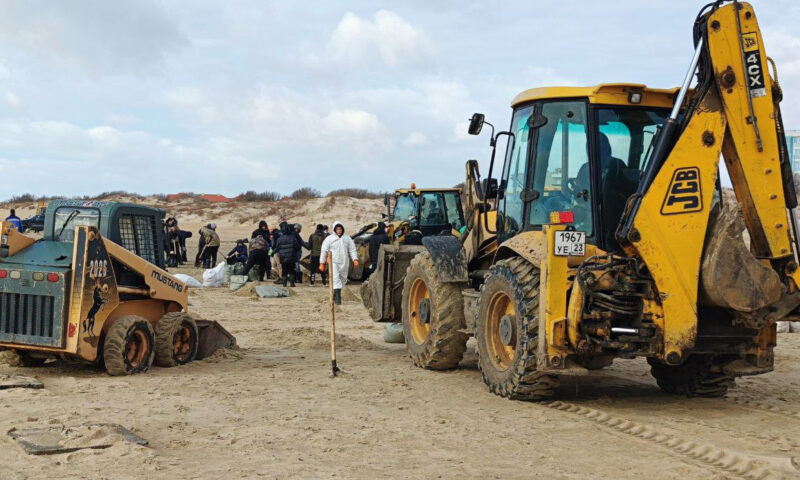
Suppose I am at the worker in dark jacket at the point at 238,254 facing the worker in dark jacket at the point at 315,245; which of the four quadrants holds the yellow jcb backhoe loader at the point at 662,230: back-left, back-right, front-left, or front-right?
front-right

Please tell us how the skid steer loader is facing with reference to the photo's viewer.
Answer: facing away from the viewer and to the right of the viewer

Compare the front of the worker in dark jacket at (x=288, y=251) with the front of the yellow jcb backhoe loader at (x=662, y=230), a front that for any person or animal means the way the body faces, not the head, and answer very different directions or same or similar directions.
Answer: same or similar directions

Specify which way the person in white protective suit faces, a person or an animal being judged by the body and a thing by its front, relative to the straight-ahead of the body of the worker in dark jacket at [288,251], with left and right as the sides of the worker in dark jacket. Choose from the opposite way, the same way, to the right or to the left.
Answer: the opposite way

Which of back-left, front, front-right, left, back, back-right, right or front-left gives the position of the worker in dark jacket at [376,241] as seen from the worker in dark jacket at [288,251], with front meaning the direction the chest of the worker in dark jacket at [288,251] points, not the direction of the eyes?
right

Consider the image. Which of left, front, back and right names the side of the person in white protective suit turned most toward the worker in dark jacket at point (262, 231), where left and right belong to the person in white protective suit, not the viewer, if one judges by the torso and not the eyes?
back

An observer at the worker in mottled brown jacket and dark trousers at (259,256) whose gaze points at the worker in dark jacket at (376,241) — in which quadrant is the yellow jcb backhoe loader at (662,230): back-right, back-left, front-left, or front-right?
front-right

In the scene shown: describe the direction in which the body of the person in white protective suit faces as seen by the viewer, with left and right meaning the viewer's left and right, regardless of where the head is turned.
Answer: facing the viewer

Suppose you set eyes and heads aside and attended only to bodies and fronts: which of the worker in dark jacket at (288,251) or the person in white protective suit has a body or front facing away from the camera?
the worker in dark jacket

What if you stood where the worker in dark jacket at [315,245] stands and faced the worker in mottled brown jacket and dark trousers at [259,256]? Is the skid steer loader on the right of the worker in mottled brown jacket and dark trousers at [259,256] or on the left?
left

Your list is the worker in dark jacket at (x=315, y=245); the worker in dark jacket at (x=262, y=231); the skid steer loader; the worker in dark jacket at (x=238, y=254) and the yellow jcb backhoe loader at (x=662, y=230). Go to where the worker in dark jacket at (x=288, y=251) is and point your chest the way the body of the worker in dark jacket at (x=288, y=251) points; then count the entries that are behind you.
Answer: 2

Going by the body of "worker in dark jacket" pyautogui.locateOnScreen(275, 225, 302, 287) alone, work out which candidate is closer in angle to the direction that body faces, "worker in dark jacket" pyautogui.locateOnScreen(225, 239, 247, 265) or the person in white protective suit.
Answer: the worker in dark jacket

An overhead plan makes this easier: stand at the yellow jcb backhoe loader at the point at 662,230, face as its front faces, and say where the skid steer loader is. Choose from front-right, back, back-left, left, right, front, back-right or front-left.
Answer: front-left

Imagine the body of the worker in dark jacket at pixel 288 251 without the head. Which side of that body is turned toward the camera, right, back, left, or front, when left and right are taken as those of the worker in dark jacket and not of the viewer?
back

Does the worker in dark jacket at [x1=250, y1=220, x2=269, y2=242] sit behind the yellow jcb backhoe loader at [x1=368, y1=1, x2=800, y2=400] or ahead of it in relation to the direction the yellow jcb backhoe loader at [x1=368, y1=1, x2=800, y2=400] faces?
ahead

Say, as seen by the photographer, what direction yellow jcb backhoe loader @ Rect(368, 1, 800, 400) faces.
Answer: facing away from the viewer and to the left of the viewer

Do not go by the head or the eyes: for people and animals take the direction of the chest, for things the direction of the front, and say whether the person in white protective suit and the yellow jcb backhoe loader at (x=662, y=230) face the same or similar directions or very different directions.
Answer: very different directions
